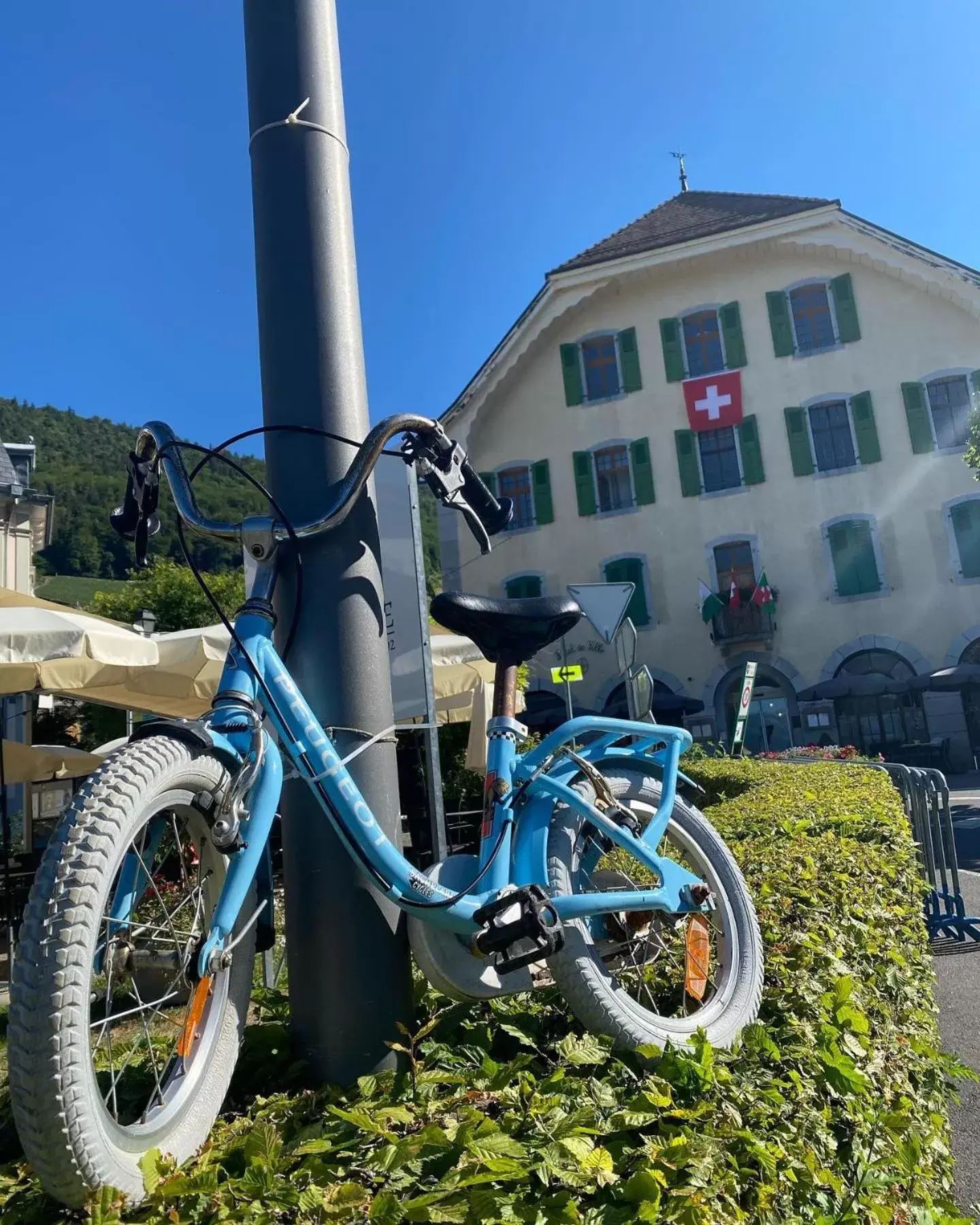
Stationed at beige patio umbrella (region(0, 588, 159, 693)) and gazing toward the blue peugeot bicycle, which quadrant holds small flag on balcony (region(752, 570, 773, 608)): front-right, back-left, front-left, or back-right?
back-left

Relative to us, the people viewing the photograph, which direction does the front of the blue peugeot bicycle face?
facing the viewer and to the left of the viewer

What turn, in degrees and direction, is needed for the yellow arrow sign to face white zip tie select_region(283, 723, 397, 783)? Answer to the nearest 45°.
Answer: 0° — it already faces it

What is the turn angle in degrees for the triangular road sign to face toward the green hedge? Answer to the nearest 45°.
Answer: approximately 180°

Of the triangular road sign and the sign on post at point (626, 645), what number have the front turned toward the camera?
0

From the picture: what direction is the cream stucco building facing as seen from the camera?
toward the camera

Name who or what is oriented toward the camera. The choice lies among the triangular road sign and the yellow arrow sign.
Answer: the yellow arrow sign

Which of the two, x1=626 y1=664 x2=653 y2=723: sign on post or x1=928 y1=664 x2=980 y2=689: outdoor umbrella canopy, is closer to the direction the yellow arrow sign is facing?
the sign on post

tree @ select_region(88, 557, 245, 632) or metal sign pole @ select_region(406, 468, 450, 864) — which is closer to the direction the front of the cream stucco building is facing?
the metal sign pole

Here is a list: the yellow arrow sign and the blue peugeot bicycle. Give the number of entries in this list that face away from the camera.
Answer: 0

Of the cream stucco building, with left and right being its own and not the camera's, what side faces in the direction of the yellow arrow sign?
front

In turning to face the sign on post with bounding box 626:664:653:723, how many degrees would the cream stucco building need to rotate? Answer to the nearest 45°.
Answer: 0° — it already faces it

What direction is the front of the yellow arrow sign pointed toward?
toward the camera

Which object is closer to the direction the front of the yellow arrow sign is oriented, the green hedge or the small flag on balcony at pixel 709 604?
the green hedge

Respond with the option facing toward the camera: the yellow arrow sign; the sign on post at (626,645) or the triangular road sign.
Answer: the yellow arrow sign

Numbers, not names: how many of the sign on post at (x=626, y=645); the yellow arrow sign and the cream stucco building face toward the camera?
2
